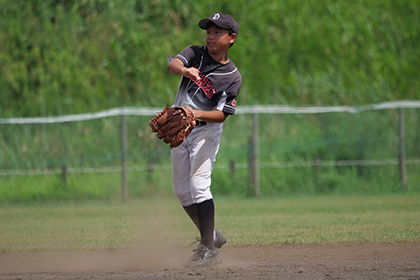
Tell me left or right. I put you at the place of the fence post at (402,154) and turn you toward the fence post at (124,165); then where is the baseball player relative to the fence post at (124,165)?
left

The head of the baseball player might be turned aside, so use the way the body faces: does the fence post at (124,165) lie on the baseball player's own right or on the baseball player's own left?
on the baseball player's own right

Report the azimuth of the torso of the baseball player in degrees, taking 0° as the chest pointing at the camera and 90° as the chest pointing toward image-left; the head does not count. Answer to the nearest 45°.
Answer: approximately 45°

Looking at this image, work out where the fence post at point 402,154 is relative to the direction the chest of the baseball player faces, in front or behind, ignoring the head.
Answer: behind

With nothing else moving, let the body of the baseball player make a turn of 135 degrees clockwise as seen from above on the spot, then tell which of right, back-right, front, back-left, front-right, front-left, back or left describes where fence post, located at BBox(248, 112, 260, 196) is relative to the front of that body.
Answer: front
